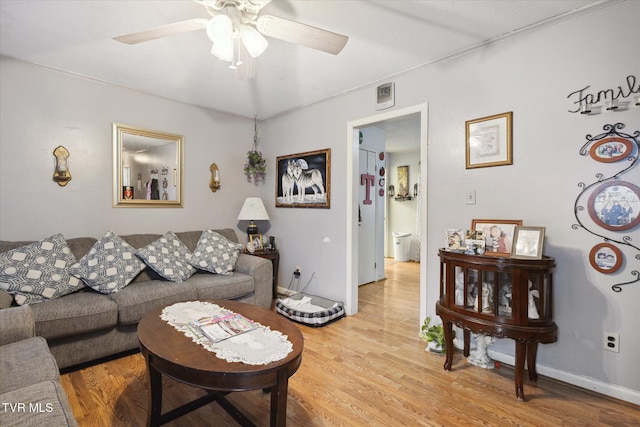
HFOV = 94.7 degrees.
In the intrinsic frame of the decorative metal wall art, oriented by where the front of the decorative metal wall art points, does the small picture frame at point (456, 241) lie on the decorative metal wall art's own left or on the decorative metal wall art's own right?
on the decorative metal wall art's own right

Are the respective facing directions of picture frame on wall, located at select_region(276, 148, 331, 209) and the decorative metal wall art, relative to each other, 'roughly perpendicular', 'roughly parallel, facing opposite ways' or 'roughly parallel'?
roughly parallel

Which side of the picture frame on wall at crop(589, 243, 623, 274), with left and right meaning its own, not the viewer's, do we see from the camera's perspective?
front

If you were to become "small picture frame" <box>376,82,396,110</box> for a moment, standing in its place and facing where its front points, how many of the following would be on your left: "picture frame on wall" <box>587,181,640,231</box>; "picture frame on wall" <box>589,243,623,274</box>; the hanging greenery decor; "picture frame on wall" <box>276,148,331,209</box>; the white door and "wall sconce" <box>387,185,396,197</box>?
2

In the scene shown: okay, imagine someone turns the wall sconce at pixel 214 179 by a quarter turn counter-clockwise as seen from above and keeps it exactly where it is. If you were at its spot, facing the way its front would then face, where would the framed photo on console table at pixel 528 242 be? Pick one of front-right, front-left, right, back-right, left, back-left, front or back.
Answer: right

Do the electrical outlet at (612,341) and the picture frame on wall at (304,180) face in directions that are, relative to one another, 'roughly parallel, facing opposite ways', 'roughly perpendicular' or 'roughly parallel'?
roughly parallel

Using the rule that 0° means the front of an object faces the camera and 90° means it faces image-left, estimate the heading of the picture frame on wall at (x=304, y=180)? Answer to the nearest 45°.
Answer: approximately 45°

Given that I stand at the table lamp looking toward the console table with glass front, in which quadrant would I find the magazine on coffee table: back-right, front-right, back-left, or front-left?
front-right

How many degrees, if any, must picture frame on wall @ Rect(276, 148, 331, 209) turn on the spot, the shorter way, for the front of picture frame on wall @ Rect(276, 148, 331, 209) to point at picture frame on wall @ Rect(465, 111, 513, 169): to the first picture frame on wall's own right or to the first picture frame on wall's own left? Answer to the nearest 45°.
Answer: approximately 90° to the first picture frame on wall's own left

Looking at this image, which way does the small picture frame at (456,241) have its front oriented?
toward the camera

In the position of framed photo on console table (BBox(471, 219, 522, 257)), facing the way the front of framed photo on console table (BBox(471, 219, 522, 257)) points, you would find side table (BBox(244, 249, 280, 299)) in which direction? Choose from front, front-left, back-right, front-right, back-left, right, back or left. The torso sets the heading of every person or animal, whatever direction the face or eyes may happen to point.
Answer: right

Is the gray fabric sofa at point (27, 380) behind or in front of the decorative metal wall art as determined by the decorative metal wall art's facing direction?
in front

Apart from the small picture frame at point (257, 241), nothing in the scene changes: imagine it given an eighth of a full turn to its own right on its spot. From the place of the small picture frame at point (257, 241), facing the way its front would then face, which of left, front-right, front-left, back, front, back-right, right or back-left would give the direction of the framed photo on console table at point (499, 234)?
left

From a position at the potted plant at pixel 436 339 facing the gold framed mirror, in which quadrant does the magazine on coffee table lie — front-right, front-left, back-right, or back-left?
front-left

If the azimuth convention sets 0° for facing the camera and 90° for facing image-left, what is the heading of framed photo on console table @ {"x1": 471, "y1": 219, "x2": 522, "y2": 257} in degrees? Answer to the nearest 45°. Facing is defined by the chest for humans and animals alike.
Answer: approximately 0°
